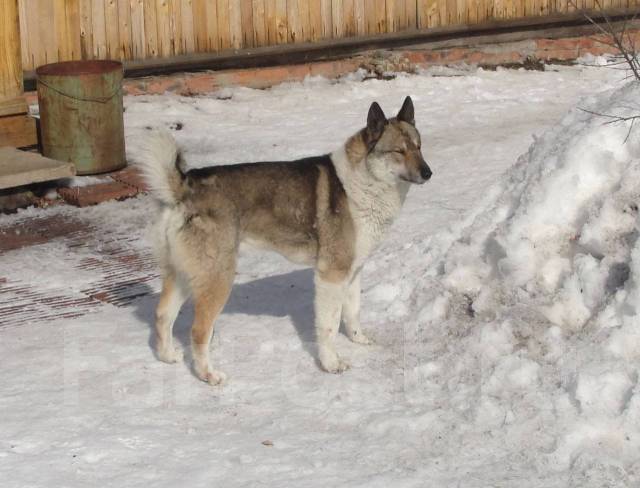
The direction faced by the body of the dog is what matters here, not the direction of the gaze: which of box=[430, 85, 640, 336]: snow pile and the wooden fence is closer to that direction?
the snow pile

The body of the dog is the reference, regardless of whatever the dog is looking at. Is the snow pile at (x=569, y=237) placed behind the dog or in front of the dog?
in front

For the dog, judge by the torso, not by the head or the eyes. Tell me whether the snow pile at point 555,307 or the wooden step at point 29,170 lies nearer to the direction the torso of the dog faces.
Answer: the snow pile

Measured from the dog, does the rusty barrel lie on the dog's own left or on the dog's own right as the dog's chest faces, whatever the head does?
on the dog's own left

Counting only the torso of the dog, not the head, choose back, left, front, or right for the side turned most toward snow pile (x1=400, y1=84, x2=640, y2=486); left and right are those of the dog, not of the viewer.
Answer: front

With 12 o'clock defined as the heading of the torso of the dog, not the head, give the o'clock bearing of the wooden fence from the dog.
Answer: The wooden fence is roughly at 9 o'clock from the dog.

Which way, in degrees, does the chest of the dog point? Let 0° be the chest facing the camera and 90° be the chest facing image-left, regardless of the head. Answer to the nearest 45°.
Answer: approximately 270°

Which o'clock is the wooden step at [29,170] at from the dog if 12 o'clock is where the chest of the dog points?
The wooden step is roughly at 8 o'clock from the dog.
